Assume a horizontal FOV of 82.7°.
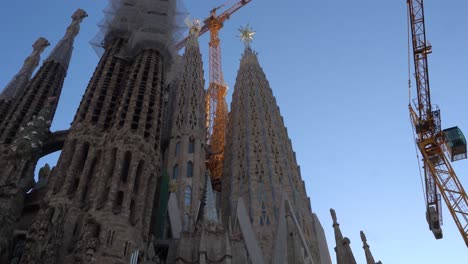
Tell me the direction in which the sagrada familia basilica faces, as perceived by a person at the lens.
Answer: facing the viewer and to the left of the viewer
